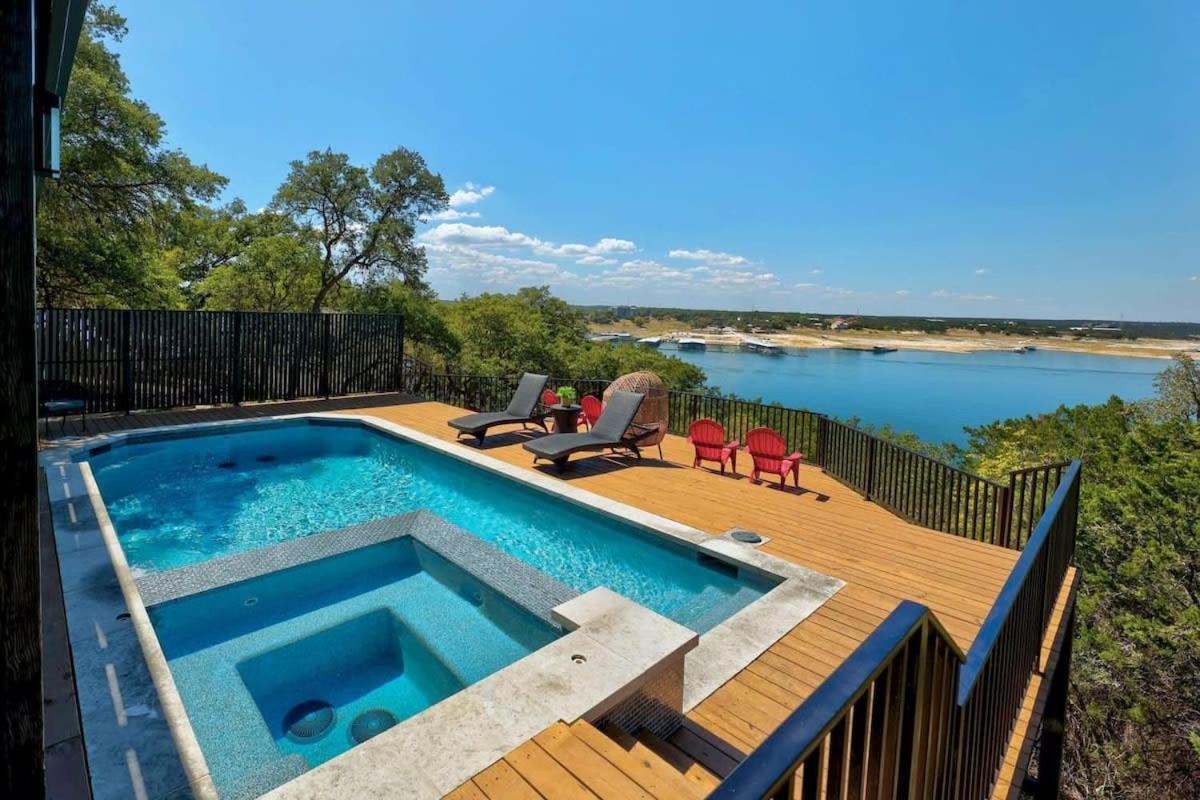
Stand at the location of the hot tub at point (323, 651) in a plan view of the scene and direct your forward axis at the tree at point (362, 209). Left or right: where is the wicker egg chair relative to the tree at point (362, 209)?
right

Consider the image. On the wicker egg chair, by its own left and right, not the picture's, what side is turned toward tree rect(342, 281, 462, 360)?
right

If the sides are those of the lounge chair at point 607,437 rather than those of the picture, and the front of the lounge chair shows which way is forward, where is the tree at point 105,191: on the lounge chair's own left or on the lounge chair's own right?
on the lounge chair's own right

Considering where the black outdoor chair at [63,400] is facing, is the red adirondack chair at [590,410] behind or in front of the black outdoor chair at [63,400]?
in front

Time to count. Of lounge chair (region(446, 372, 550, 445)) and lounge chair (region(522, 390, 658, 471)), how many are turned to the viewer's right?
0

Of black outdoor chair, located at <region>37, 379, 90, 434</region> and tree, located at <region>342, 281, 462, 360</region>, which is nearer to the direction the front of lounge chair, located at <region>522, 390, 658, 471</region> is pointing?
the black outdoor chair

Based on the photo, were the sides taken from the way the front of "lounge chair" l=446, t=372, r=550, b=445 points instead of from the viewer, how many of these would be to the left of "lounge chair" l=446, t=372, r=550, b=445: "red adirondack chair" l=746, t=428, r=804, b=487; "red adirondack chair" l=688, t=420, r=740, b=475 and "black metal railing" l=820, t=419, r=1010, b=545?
3

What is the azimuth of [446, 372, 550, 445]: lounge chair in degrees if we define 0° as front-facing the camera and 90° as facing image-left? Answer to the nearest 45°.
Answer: approximately 45°

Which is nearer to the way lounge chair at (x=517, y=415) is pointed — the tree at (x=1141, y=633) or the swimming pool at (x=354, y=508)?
the swimming pool

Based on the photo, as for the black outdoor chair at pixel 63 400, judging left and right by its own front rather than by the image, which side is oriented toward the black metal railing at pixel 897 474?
front

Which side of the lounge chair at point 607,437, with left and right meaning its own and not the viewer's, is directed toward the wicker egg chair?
back

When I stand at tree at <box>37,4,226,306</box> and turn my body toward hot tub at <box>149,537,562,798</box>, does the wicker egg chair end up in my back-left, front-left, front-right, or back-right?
front-left

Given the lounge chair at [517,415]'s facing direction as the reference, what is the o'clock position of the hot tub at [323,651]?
The hot tub is roughly at 11 o'clock from the lounge chair.

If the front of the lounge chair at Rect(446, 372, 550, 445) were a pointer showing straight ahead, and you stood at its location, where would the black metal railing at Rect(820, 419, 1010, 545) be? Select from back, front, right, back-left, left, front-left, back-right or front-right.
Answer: left

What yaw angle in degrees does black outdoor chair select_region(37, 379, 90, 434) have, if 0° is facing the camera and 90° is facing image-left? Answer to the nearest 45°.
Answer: approximately 315°
